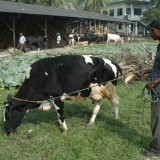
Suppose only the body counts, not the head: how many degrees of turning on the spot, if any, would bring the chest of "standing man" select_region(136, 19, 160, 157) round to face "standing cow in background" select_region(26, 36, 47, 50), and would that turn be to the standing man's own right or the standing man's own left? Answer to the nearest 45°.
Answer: approximately 90° to the standing man's own right

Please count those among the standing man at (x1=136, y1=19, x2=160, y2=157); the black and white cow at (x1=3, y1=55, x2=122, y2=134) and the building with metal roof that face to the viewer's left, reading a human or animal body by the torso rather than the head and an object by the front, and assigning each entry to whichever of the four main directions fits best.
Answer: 2

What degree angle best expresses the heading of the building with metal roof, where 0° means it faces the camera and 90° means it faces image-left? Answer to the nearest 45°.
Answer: approximately 315°

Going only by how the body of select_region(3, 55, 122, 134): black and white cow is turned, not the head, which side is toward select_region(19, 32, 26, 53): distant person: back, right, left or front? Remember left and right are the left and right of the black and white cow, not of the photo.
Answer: right

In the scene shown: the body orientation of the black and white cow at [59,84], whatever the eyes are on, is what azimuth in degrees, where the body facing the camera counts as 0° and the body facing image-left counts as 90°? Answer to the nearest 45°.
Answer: approximately 90°

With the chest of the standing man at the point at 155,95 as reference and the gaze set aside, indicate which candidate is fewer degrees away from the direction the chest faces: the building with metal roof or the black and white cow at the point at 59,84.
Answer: the black and white cow

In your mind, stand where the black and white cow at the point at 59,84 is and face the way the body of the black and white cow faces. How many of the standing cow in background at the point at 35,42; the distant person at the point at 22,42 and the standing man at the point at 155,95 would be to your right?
2

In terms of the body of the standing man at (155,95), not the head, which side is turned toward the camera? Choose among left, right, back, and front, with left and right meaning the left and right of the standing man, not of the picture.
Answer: left

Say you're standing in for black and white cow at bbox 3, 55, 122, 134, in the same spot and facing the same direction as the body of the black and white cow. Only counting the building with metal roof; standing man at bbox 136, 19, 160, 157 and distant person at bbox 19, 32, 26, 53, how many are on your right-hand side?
2

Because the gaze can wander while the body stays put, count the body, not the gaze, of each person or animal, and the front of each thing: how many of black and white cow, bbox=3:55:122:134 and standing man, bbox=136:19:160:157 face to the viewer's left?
2

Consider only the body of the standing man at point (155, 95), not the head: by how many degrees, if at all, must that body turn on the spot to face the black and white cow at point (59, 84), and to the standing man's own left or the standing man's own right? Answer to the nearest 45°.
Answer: approximately 45° to the standing man's own right

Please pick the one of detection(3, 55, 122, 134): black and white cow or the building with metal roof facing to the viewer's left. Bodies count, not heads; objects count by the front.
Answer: the black and white cow
